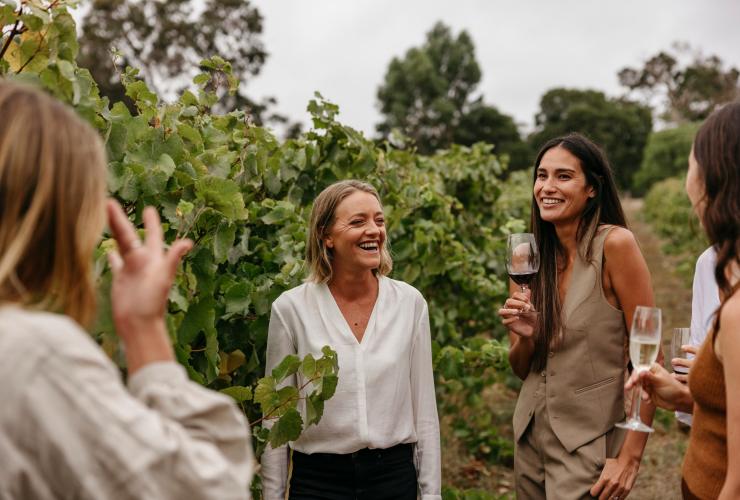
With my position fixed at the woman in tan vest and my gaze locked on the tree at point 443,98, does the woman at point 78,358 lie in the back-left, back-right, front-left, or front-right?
back-left

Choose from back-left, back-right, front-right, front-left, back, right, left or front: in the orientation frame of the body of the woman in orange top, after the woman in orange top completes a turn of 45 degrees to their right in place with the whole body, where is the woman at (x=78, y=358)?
left

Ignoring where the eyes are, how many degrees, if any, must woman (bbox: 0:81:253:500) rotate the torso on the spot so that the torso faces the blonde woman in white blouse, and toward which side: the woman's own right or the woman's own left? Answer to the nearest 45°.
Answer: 0° — they already face them

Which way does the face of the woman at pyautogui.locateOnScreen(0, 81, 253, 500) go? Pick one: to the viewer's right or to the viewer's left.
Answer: to the viewer's right

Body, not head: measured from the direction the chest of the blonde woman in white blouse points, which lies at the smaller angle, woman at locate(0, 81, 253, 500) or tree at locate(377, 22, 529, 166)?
the woman

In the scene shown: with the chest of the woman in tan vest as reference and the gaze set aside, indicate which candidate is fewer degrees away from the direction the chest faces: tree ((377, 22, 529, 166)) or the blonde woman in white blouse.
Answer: the blonde woman in white blouse

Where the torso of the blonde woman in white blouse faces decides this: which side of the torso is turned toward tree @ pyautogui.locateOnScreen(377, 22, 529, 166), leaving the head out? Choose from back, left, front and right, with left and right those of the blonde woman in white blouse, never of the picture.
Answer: back

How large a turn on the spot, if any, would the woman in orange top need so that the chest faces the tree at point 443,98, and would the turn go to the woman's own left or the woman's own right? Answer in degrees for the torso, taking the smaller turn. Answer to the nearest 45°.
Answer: approximately 90° to the woman's own right

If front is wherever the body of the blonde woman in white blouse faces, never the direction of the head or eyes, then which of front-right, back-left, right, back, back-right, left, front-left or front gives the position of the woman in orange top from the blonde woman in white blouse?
front-left

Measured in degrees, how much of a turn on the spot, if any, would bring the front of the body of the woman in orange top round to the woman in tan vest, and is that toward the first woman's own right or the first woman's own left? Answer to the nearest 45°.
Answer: approximately 45° to the first woman's own right

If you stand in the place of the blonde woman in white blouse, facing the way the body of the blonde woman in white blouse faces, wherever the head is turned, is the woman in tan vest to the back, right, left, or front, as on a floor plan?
left

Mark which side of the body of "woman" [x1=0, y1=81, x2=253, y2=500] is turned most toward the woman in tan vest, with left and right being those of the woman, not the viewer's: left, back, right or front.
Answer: front

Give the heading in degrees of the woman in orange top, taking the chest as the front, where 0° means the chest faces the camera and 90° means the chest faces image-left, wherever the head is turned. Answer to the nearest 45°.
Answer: approximately 90°

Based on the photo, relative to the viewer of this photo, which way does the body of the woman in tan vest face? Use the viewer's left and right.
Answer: facing the viewer and to the left of the viewer

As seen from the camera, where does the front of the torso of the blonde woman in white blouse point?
toward the camera

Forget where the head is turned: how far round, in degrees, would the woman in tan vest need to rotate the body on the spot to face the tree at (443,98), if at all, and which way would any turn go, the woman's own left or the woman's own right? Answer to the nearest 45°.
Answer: approximately 135° to the woman's own right
